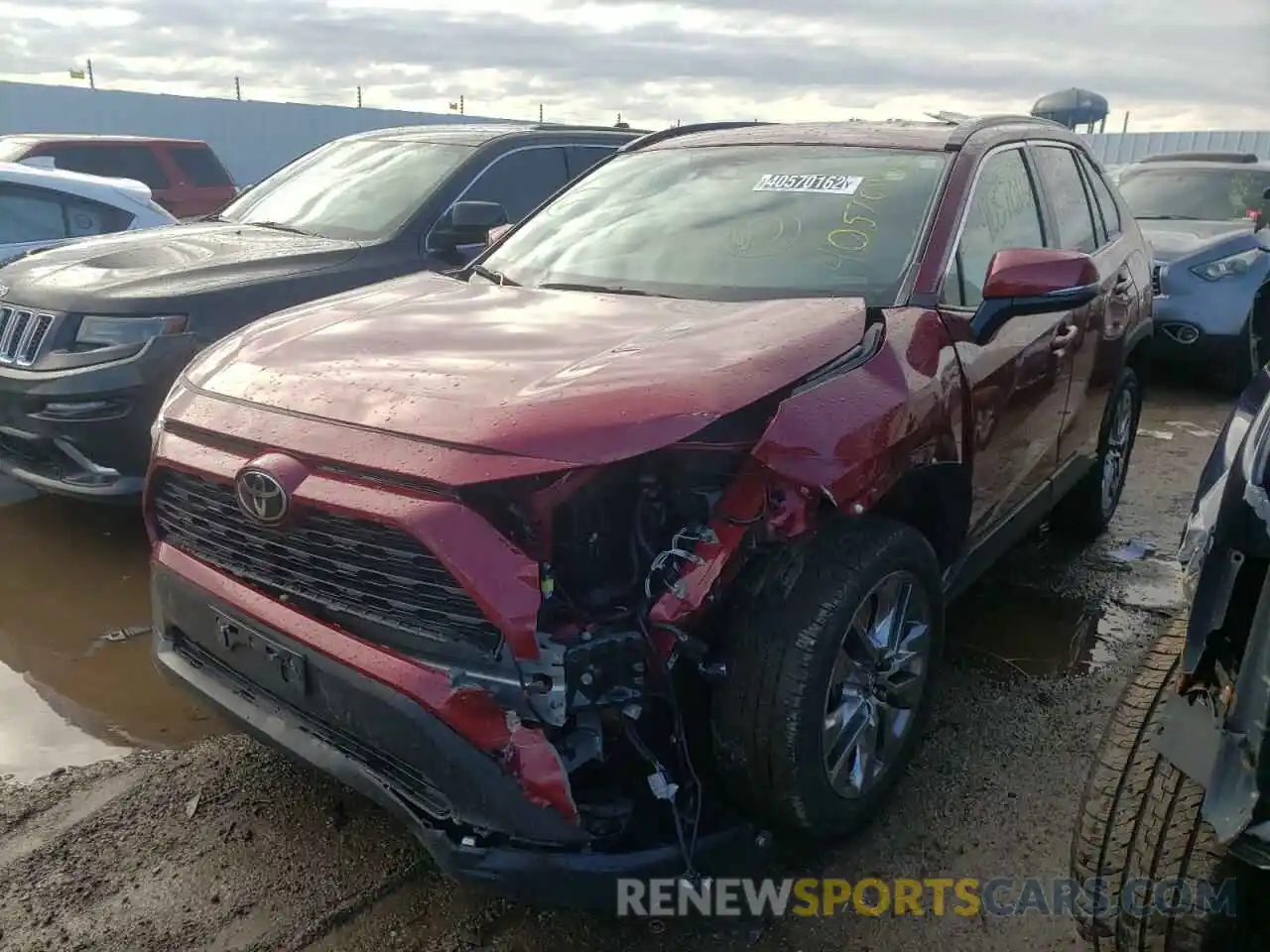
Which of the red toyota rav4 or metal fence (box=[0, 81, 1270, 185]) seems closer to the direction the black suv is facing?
the red toyota rav4

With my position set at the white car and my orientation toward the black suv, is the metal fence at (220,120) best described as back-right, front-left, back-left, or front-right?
back-left

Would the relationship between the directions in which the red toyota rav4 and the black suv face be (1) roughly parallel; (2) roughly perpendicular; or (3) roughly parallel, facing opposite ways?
roughly parallel

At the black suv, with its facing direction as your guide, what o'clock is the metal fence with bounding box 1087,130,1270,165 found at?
The metal fence is roughly at 6 o'clock from the black suv.

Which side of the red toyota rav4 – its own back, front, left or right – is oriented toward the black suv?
right

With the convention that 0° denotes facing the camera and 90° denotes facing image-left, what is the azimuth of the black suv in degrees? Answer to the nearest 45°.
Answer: approximately 45°

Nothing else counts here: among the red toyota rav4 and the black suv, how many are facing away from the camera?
0

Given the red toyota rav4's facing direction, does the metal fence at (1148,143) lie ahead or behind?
behind

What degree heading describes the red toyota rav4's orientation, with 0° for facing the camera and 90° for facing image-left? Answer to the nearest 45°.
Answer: approximately 45°

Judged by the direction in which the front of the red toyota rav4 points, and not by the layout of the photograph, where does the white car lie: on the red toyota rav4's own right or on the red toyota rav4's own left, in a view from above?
on the red toyota rav4's own right

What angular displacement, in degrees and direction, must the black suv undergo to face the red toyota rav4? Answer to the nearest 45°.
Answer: approximately 45° to its left
